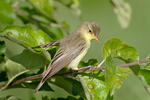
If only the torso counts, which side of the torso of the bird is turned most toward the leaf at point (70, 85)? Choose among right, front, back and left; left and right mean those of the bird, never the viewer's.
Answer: right

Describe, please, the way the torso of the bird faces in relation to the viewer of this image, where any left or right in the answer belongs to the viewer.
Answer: facing to the right of the viewer

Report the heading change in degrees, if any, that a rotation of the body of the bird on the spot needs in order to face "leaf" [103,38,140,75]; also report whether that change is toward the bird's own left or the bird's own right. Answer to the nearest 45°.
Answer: approximately 45° to the bird's own right
